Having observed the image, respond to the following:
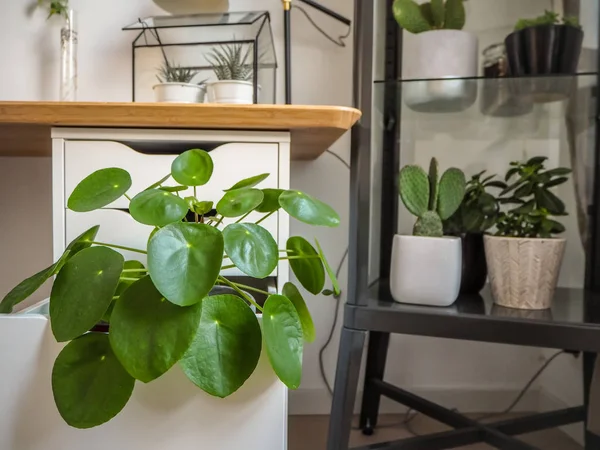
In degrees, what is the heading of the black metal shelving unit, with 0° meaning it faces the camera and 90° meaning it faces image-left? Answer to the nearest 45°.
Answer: approximately 0°
